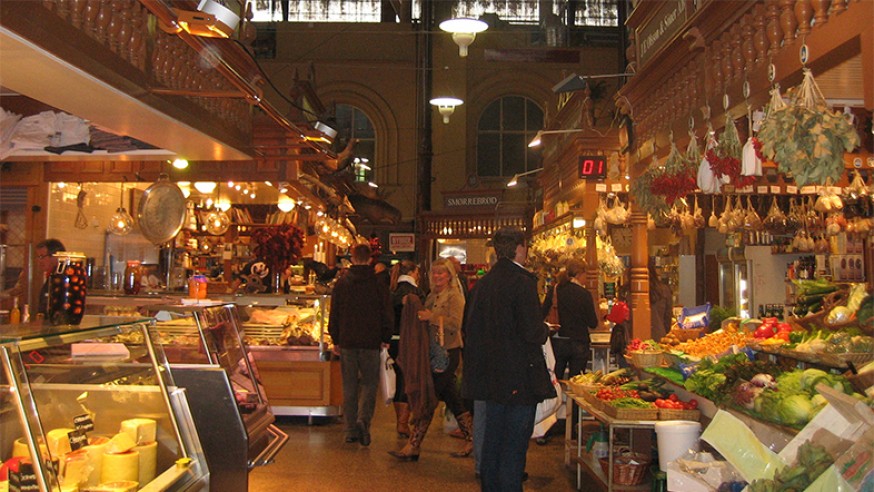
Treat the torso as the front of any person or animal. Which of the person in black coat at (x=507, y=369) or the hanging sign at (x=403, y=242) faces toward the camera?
the hanging sign

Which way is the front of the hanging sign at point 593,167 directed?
toward the camera

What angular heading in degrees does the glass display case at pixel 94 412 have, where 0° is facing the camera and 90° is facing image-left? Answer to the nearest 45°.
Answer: approximately 315°

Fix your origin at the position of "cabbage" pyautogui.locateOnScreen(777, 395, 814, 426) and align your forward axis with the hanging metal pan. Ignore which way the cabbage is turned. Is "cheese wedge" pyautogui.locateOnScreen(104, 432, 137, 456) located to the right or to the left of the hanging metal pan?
left

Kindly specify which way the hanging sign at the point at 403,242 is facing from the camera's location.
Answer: facing the viewer

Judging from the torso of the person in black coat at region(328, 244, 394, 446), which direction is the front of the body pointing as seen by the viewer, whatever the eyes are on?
away from the camera

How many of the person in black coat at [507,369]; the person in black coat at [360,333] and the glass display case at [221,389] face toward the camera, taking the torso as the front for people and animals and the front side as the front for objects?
0

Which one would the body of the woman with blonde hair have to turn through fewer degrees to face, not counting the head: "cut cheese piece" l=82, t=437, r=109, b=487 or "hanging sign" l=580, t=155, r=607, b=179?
the cut cheese piece

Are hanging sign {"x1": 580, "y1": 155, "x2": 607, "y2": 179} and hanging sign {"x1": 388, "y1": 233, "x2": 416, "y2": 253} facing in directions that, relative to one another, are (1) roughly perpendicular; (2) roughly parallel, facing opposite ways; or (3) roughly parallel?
roughly parallel

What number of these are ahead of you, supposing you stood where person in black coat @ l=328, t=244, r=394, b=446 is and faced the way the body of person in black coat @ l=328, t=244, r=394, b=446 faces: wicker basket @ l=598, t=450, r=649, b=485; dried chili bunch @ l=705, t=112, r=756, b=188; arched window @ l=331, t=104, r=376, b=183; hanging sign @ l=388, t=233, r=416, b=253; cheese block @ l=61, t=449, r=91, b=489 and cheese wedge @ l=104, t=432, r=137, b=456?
2

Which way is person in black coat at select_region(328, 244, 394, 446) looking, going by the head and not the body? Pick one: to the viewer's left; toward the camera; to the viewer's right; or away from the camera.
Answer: away from the camera

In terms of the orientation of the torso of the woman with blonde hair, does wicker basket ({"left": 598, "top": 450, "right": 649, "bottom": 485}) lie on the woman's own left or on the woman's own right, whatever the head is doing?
on the woman's own left

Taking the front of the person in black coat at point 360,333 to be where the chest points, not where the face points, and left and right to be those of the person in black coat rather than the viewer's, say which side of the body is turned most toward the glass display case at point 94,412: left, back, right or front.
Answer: back

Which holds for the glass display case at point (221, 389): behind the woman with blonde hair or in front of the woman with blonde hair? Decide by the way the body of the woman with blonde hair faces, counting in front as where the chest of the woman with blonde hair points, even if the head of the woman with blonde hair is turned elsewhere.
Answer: in front

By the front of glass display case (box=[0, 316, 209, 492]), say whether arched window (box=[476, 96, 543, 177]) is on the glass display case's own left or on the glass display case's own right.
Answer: on the glass display case's own left

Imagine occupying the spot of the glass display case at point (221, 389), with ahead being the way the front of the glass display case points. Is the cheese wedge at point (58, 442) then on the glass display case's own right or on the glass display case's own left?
on the glass display case's own right

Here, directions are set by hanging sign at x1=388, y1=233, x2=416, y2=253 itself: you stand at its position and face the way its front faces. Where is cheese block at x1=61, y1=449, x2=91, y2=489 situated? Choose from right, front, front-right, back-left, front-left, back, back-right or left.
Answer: front

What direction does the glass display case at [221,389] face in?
to the viewer's right

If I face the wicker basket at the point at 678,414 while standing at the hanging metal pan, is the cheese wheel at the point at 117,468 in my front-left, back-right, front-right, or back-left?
front-right

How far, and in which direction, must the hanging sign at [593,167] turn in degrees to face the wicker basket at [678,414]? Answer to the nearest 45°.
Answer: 0° — it already faces it

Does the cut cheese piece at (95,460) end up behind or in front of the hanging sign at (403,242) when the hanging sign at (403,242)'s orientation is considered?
in front

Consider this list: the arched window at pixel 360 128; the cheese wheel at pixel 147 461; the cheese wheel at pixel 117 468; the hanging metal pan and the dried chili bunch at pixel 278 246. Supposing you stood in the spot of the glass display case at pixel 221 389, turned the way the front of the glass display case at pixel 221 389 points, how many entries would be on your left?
3
